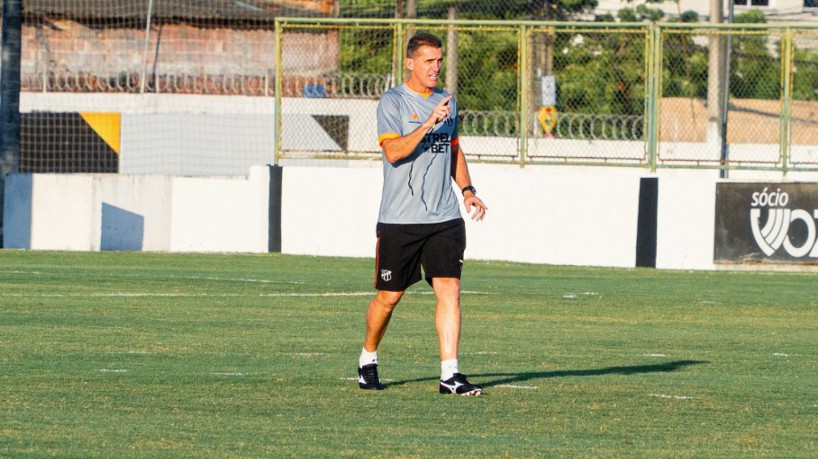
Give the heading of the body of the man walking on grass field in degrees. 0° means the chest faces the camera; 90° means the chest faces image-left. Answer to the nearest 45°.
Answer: approximately 315°

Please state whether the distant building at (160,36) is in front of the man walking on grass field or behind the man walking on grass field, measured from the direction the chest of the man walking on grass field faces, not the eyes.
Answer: behind

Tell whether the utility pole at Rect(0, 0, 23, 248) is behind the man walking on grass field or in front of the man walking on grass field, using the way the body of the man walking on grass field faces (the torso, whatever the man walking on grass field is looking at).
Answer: behind

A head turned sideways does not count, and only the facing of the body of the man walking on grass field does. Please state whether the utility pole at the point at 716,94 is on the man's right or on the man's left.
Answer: on the man's left
